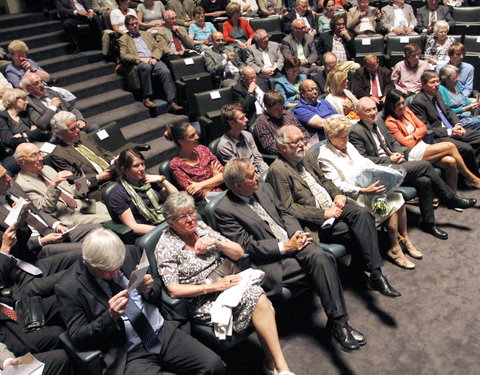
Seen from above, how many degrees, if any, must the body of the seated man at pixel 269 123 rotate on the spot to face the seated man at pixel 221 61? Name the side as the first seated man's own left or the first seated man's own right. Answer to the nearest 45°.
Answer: approximately 135° to the first seated man's own left

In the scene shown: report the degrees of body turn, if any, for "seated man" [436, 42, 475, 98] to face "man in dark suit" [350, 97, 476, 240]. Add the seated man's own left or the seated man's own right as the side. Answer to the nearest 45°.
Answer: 0° — they already face them

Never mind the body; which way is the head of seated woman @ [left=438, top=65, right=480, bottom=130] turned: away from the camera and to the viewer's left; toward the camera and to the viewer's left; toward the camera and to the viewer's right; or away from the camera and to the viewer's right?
toward the camera and to the viewer's right

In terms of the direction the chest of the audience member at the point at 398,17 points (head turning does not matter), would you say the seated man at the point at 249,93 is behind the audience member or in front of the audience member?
in front

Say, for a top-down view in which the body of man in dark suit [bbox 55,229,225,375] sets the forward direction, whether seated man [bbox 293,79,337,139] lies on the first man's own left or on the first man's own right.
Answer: on the first man's own left

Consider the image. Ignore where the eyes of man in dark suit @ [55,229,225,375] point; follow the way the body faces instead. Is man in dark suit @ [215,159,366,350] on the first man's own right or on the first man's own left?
on the first man's own left

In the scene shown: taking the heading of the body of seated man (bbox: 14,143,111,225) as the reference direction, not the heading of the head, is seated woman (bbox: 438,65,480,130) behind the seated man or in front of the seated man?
in front

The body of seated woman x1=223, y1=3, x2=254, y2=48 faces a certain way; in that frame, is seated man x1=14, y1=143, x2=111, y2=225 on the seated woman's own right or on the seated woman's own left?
on the seated woman's own right

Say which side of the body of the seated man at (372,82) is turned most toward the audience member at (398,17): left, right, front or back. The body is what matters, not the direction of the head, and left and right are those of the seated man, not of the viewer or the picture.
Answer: back

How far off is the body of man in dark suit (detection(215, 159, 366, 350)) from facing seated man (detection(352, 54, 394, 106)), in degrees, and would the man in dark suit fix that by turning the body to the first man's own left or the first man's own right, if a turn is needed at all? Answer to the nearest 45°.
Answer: approximately 90° to the first man's own left

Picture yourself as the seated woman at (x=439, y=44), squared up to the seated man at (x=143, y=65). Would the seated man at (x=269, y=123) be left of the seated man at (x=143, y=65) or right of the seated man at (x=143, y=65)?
left

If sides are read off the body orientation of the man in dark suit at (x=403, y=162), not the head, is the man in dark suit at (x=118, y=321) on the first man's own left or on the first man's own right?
on the first man's own right

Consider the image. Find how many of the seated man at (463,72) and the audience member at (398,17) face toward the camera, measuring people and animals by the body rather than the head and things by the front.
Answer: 2

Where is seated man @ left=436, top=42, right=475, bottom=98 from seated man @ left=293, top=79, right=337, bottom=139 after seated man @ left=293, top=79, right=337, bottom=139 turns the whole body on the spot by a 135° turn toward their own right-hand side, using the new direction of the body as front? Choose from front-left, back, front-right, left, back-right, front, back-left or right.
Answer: back-right

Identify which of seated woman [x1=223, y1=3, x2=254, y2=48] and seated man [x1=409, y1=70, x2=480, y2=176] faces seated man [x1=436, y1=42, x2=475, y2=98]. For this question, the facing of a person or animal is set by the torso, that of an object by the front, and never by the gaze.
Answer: the seated woman
